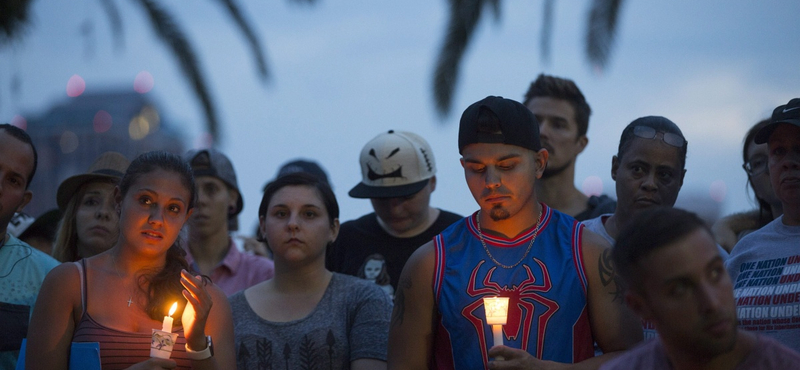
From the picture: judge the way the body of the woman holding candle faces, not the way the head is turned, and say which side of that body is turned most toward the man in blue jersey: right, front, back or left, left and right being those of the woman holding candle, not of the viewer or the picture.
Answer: left

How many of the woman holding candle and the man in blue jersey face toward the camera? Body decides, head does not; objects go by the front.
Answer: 2

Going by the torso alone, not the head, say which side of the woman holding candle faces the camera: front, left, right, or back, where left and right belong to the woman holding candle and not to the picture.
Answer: front

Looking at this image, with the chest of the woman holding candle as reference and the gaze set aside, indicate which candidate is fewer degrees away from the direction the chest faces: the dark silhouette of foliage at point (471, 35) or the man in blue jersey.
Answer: the man in blue jersey

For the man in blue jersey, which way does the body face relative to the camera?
toward the camera

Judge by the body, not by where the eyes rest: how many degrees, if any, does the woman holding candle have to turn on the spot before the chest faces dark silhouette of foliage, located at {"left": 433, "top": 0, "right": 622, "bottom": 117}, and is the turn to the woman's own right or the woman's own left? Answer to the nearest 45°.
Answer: approximately 135° to the woman's own left

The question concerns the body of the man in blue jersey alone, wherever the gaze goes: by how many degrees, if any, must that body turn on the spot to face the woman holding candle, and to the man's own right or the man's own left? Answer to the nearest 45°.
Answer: approximately 90° to the man's own right

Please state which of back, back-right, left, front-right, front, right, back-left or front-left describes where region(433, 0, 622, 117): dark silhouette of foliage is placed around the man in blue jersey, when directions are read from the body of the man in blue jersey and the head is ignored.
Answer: back

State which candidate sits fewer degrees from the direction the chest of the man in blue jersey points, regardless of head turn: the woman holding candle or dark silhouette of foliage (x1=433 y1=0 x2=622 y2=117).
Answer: the woman holding candle
